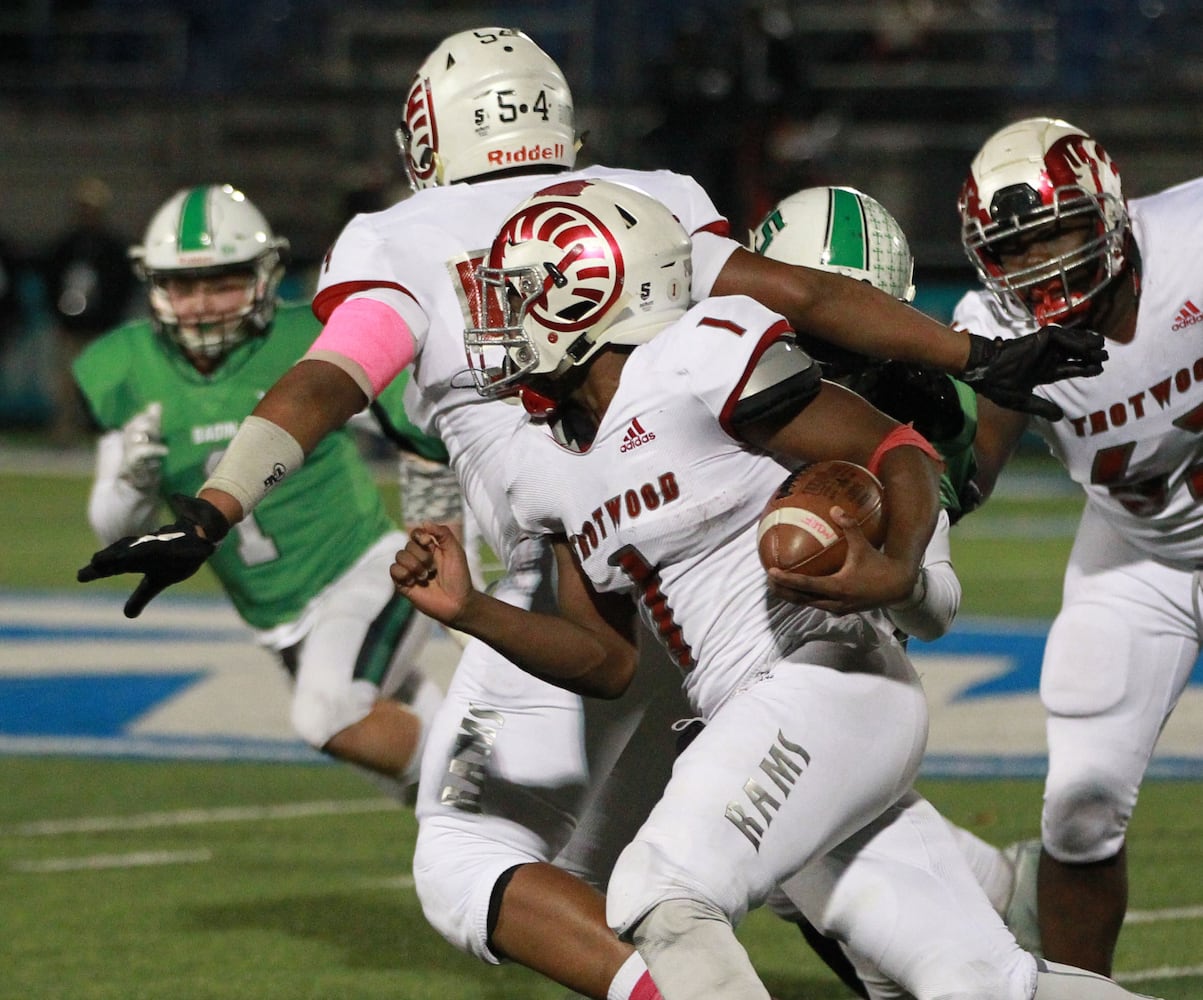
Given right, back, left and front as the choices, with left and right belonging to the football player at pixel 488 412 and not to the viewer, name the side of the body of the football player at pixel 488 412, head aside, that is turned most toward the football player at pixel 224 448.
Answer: front

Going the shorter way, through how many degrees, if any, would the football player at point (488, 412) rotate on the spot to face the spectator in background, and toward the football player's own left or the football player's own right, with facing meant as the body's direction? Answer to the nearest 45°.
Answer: approximately 45° to the football player's own right

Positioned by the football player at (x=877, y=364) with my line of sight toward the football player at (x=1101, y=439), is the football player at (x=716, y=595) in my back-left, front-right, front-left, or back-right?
back-right

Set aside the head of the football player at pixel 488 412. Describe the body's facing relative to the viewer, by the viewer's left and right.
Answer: facing away from the viewer and to the left of the viewer

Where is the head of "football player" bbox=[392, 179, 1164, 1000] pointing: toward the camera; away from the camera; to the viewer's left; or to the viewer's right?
to the viewer's left

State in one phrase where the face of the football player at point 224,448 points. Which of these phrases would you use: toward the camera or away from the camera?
toward the camera
